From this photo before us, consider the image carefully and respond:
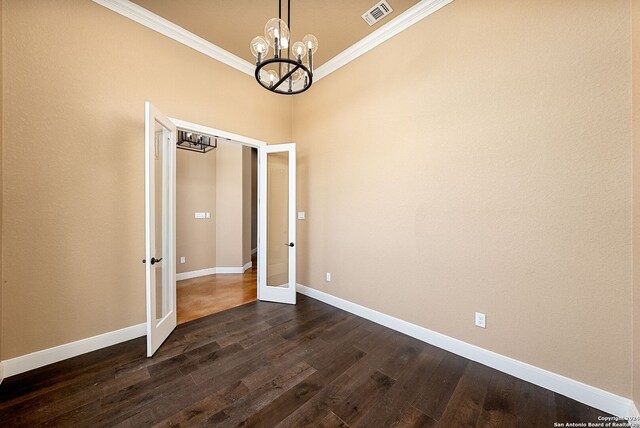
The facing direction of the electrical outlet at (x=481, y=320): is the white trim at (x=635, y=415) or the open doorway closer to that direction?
the open doorway

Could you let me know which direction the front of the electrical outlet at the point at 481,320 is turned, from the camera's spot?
facing the viewer and to the left of the viewer

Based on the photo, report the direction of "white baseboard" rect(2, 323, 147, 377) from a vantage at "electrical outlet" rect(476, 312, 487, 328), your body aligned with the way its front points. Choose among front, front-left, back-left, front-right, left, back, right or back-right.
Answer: front

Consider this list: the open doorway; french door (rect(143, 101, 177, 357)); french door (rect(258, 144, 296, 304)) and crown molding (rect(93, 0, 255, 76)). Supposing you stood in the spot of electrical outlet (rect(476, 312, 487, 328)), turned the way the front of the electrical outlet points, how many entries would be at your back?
0

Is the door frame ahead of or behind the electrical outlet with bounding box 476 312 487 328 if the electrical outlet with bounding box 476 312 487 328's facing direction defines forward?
ahead

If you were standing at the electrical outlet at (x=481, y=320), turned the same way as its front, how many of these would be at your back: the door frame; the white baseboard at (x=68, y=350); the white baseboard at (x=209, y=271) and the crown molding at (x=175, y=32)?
0

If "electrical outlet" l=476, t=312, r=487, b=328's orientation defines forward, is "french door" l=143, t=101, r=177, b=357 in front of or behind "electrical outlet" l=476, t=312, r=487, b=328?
in front

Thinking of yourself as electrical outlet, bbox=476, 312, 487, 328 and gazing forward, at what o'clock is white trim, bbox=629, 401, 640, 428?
The white trim is roughly at 8 o'clock from the electrical outlet.

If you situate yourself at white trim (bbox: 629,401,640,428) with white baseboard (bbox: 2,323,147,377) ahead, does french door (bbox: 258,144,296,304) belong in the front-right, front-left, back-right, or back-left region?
front-right

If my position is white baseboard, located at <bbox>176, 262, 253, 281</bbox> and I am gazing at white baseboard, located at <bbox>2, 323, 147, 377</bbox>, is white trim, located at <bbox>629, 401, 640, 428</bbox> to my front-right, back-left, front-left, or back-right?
front-left

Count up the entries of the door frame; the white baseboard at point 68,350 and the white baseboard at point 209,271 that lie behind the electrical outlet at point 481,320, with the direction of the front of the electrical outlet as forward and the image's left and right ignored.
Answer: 0

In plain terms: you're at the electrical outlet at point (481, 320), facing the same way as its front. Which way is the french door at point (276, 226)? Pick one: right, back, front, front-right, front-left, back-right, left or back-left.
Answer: front-right

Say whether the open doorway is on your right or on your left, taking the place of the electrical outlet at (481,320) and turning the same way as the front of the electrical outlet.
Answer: on your right
